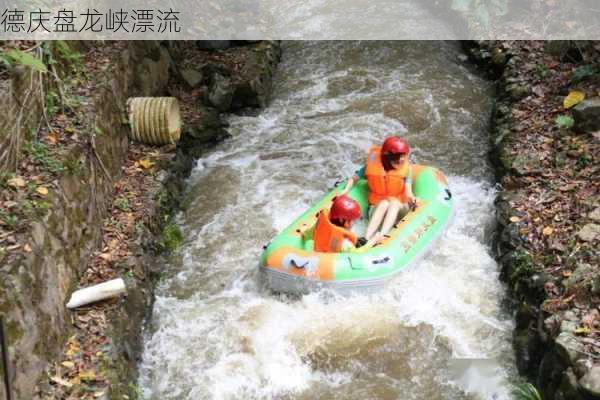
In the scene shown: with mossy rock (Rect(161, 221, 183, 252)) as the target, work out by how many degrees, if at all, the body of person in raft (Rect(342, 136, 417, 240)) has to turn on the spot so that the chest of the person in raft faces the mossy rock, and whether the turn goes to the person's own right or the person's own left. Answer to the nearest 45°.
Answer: approximately 90° to the person's own right

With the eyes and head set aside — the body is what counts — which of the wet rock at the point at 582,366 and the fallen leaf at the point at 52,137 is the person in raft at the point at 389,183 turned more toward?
the wet rock

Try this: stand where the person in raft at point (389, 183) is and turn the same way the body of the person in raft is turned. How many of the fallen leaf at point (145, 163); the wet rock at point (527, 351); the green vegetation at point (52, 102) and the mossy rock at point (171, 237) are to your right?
3

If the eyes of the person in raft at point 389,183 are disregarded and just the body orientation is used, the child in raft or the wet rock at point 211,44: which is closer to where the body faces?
the child in raft

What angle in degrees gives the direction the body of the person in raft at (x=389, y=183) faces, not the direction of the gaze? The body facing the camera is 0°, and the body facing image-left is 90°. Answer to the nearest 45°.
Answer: approximately 0°

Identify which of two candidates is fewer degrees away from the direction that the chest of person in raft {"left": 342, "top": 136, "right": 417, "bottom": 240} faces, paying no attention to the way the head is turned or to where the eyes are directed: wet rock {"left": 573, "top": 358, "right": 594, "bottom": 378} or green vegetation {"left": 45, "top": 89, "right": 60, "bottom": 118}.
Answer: the wet rock

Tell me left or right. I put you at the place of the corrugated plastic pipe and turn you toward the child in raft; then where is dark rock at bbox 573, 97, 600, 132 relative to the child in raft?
left

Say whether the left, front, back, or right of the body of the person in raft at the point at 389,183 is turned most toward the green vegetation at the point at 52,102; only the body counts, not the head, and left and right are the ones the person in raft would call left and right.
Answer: right

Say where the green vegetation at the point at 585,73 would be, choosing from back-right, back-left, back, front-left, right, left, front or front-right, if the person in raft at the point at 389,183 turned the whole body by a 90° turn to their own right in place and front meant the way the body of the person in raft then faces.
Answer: back-right

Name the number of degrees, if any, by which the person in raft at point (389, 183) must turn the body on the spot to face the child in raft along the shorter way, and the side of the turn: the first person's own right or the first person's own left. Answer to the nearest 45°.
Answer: approximately 45° to the first person's own right

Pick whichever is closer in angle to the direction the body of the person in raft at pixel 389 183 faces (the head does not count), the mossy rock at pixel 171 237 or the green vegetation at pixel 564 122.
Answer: the mossy rock

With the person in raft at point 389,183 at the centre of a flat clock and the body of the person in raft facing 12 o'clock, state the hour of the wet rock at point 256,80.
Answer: The wet rock is roughly at 5 o'clock from the person in raft.

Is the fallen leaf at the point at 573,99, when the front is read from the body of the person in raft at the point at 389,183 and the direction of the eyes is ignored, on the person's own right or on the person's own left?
on the person's own left

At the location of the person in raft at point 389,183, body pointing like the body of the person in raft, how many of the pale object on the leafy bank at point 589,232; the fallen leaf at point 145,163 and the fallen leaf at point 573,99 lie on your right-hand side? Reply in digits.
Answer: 1

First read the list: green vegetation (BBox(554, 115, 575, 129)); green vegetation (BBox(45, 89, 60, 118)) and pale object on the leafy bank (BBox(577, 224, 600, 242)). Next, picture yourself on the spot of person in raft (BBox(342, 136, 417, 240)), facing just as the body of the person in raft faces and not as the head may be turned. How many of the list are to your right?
1

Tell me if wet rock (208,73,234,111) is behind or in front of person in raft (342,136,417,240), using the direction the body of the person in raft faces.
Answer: behind

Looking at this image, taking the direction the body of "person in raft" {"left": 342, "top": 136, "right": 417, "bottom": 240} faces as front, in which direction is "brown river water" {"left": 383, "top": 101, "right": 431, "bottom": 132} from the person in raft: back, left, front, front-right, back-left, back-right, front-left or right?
back
